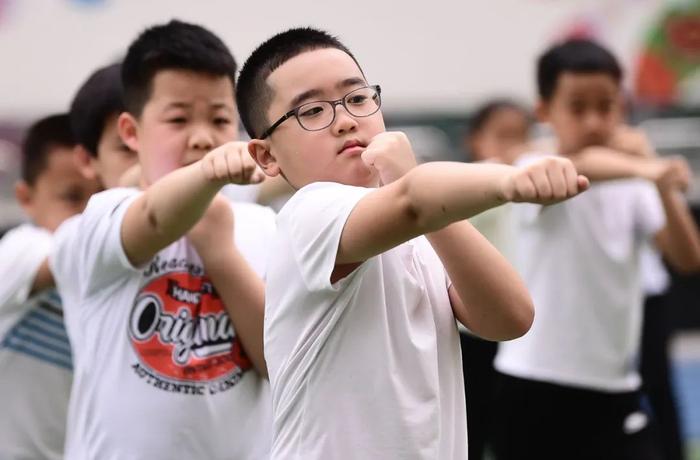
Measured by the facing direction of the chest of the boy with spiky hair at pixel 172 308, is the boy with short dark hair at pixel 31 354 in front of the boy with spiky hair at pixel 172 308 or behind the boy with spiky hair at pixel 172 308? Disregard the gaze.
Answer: behind

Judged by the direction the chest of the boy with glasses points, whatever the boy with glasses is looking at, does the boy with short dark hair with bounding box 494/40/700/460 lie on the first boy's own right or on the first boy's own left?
on the first boy's own left

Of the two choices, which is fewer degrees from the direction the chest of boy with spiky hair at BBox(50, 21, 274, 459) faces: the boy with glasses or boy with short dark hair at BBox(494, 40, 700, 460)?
the boy with glasses

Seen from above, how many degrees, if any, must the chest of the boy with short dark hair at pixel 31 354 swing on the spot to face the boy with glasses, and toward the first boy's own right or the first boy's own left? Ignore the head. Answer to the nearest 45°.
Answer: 0° — they already face them

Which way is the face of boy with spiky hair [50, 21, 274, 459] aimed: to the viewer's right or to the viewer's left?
to the viewer's right

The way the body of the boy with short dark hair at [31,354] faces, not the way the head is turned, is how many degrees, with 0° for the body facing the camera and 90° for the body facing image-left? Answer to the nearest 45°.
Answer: approximately 315°
